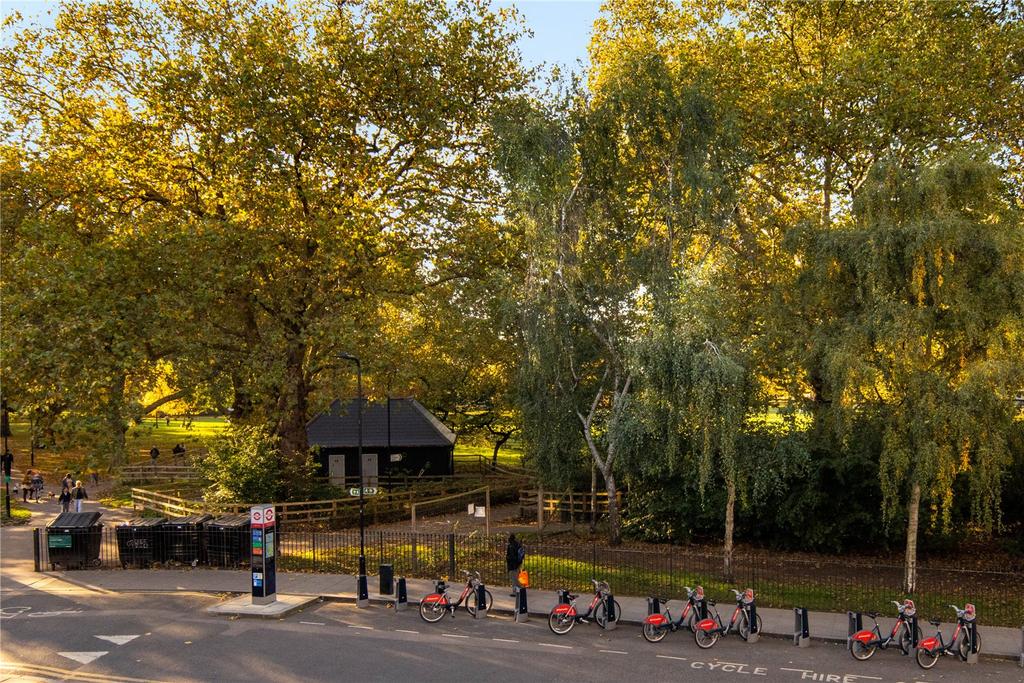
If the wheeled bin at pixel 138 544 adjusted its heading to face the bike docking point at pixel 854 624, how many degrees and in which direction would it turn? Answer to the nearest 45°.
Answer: approximately 45° to its left

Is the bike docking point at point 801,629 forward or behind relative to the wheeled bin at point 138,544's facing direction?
forward

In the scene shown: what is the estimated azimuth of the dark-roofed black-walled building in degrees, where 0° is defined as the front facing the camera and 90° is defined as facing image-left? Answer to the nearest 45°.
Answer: approximately 0°

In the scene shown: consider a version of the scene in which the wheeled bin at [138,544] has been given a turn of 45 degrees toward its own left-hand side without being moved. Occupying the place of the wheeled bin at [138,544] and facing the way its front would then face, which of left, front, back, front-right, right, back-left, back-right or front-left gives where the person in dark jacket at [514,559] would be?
front

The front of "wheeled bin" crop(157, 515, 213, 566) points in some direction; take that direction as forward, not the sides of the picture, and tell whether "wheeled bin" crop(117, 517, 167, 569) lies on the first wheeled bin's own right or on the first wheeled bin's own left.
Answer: on the first wheeled bin's own right

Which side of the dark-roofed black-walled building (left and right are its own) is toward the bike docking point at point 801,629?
front

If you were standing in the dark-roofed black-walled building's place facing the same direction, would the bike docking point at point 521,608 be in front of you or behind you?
in front

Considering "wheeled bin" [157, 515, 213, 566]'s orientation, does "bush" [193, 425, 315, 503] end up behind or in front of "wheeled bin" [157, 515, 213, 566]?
behind

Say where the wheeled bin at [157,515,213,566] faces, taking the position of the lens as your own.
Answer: facing the viewer

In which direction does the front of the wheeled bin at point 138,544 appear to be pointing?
toward the camera
